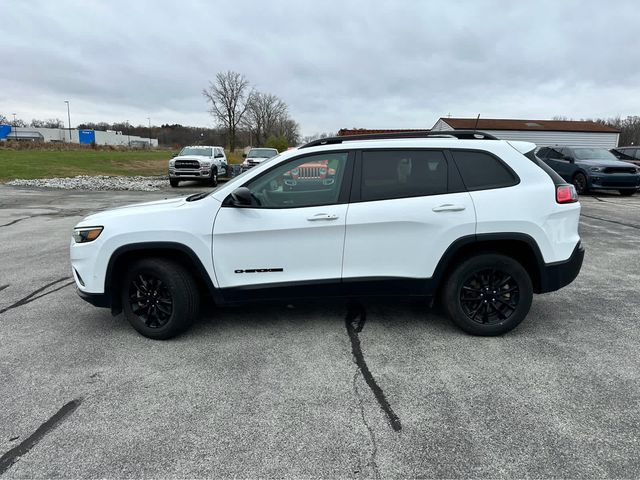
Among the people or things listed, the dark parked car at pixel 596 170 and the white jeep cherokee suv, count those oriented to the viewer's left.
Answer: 1

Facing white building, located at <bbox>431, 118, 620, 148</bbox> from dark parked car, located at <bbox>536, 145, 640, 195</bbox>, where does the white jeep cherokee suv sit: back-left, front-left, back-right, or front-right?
back-left

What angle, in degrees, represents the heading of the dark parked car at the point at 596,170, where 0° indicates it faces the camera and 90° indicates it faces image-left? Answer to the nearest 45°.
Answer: approximately 315°

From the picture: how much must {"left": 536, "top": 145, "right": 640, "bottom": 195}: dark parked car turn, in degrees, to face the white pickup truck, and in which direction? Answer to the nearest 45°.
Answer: approximately 135° to its right

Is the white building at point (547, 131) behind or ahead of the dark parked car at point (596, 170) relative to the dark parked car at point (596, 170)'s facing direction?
behind

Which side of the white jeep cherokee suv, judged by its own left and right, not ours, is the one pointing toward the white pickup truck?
right

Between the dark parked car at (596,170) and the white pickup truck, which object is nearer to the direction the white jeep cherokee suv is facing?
the white pickup truck

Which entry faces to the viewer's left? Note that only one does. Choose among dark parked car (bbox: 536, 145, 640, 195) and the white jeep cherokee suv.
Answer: the white jeep cherokee suv

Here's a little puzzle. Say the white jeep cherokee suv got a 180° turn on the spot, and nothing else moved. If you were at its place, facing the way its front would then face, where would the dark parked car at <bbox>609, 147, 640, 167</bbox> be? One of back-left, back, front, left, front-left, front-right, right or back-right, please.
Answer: front-left

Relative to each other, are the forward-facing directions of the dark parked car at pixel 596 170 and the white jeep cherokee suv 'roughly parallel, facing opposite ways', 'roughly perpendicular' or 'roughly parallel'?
roughly perpendicular

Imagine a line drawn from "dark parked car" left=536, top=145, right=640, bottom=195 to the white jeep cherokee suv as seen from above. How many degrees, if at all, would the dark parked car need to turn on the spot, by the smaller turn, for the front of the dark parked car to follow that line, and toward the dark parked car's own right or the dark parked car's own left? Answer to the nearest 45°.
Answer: approximately 45° to the dark parked car's own right

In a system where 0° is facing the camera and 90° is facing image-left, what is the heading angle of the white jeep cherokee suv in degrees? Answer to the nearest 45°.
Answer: approximately 90°
